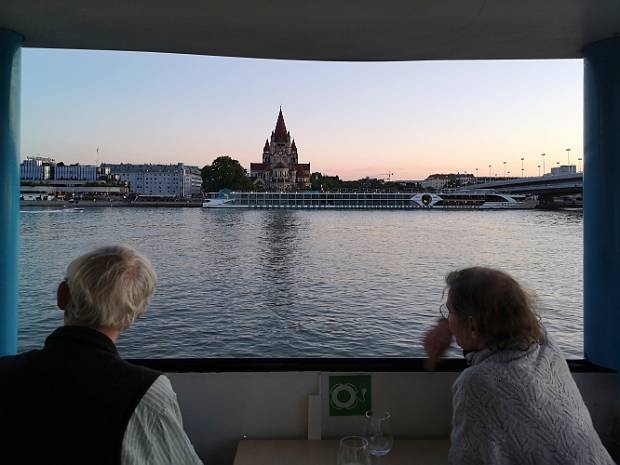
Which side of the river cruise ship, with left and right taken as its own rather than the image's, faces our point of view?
right

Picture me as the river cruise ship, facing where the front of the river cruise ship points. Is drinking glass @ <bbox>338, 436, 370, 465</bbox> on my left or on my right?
on my right

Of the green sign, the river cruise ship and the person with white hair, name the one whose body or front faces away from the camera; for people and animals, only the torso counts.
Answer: the person with white hair

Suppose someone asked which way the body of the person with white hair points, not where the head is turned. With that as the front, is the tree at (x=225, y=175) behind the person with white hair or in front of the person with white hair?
in front

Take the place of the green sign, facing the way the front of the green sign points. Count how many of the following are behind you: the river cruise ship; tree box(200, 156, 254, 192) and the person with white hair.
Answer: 2

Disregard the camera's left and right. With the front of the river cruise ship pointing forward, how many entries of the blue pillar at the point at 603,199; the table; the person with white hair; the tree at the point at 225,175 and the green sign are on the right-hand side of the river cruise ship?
4

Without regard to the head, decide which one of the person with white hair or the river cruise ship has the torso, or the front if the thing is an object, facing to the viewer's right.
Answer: the river cruise ship

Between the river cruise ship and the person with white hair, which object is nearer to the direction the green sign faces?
the person with white hair

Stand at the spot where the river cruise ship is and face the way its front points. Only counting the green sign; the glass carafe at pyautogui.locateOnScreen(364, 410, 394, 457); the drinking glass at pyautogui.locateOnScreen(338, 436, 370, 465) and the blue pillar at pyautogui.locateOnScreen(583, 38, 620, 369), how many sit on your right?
4

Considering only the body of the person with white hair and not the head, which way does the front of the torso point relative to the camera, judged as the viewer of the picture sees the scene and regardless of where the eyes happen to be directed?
away from the camera

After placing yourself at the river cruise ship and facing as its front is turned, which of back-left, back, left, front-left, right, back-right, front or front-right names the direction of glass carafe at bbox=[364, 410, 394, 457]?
right

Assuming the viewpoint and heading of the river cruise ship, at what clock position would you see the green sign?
The green sign is roughly at 3 o'clock from the river cruise ship.

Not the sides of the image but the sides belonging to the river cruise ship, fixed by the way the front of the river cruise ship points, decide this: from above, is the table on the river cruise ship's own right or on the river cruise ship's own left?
on the river cruise ship's own right
